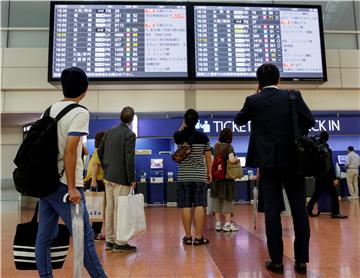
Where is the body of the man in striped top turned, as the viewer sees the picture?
away from the camera

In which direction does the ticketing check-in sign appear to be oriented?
toward the camera

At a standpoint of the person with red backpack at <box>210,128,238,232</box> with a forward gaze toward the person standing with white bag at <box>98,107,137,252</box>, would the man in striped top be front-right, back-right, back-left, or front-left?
front-left

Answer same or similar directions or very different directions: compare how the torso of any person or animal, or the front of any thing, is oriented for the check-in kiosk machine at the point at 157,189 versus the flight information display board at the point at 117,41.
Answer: same or similar directions

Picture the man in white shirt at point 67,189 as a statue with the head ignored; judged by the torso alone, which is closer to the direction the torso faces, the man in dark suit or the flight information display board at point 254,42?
the flight information display board

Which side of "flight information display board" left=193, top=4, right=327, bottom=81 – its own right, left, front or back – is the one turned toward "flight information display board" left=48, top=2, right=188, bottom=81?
right

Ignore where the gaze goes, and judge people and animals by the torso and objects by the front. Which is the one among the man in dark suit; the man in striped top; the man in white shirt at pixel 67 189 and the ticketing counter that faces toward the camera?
the ticketing counter

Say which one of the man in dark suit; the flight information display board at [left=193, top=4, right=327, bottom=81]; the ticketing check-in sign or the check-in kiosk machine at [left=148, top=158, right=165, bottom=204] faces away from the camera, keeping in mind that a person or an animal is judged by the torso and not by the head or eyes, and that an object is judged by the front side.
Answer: the man in dark suit

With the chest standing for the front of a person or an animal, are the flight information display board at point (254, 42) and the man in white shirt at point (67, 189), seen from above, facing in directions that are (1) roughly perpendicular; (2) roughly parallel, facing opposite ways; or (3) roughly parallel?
roughly parallel, facing opposite ways

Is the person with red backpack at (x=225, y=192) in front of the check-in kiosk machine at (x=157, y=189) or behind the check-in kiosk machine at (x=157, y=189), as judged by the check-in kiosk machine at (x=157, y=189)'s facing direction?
in front

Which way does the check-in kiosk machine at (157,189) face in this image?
toward the camera

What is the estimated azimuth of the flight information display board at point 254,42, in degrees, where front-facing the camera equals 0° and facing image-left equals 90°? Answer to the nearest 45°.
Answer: approximately 0°

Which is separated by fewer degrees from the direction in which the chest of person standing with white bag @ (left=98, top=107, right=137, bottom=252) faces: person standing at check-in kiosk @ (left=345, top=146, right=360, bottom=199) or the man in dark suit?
the person standing at check-in kiosk

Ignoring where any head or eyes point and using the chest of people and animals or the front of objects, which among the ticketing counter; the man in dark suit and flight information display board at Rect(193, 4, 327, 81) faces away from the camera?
the man in dark suit

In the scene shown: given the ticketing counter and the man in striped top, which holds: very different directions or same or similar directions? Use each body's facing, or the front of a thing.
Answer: very different directions

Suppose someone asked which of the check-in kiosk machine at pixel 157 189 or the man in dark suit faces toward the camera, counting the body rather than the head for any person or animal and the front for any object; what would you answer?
the check-in kiosk machine

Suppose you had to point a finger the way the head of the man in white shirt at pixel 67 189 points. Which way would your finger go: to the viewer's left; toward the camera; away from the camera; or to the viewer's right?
away from the camera

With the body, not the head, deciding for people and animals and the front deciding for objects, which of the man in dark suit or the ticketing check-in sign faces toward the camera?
the ticketing check-in sign
